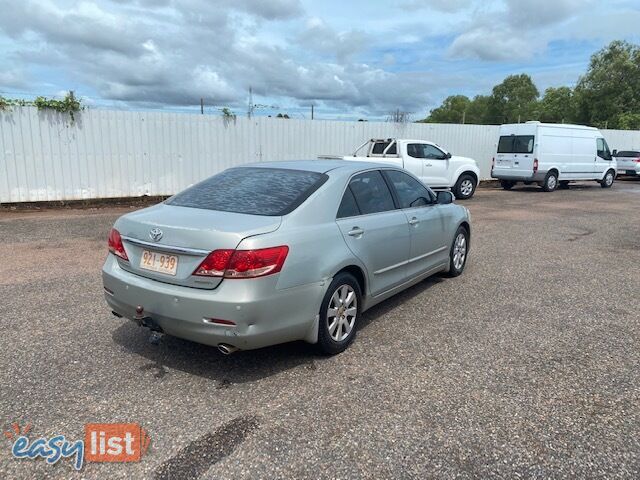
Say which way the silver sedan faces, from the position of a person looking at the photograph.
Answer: facing away from the viewer and to the right of the viewer

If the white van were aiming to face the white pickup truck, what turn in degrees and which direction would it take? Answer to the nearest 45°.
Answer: approximately 180°

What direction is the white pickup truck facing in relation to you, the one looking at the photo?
facing away from the viewer and to the right of the viewer

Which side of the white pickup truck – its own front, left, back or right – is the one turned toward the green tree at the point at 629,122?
front

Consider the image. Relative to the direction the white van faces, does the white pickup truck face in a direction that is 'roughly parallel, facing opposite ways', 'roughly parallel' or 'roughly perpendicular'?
roughly parallel

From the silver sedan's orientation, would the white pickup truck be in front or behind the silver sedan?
in front

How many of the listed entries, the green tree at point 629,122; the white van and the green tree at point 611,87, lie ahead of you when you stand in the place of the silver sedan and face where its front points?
3

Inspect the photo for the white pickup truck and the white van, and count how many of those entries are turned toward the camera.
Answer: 0

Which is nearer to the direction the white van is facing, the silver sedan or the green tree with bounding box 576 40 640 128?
the green tree

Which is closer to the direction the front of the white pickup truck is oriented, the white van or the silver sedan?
the white van

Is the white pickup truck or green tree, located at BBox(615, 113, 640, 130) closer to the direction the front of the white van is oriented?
the green tree

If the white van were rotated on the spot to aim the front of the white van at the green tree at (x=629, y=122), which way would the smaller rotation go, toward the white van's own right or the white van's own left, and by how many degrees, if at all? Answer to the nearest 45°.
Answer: approximately 45° to the white van's own left

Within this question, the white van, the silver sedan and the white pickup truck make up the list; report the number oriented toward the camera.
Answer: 0

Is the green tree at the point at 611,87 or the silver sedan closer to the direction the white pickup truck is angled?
the green tree

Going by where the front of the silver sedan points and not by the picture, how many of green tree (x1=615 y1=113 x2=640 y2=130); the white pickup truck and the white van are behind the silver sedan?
0

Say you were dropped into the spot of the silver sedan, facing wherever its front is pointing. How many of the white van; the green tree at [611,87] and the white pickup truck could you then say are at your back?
0

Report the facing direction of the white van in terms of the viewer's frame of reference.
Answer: facing away from the viewer and to the right of the viewer

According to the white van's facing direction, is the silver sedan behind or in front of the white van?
behind
